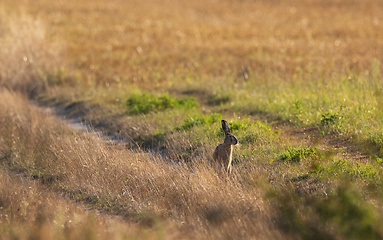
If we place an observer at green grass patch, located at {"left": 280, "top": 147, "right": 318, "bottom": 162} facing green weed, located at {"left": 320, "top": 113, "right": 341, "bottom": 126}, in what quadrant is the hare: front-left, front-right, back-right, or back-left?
back-left

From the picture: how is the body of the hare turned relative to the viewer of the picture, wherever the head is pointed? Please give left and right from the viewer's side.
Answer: facing to the right of the viewer

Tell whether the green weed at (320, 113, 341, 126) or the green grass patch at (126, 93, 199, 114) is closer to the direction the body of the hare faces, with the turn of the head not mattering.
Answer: the green weed

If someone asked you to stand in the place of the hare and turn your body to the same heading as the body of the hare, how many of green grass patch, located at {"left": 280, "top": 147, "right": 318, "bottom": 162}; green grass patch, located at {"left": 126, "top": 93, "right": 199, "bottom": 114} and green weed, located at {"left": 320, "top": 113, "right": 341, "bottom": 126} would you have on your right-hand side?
0

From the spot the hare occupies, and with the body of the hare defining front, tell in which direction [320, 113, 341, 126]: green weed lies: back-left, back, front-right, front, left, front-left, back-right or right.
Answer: front-left

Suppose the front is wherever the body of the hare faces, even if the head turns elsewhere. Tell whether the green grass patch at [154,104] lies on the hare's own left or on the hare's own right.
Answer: on the hare's own left

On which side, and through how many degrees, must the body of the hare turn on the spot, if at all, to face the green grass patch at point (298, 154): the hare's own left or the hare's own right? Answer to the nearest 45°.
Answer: approximately 45° to the hare's own left
